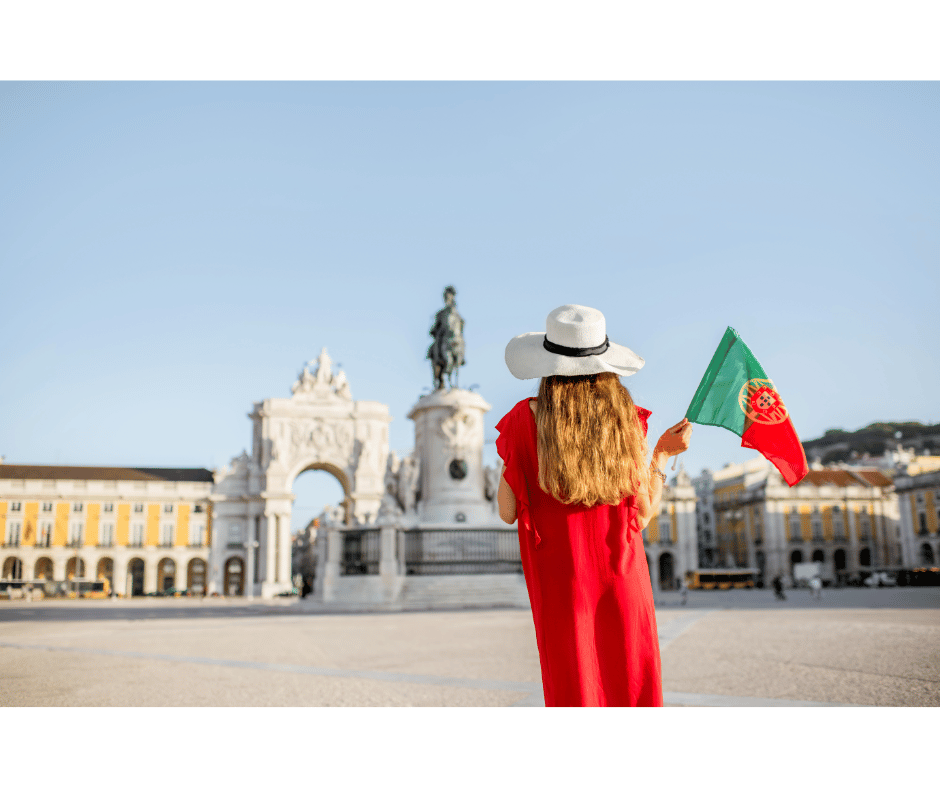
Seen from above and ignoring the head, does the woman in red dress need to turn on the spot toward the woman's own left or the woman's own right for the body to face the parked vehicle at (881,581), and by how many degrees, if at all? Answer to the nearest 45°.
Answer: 0° — they already face it

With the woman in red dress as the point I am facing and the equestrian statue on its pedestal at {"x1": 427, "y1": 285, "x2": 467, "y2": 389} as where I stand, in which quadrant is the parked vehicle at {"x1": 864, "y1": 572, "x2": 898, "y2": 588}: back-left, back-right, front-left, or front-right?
back-left

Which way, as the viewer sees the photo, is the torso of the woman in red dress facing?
away from the camera

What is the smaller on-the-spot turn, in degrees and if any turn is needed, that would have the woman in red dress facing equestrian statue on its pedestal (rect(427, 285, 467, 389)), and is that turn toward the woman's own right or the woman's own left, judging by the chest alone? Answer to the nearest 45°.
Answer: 0° — they already face it

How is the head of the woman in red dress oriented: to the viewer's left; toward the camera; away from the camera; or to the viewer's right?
away from the camera
